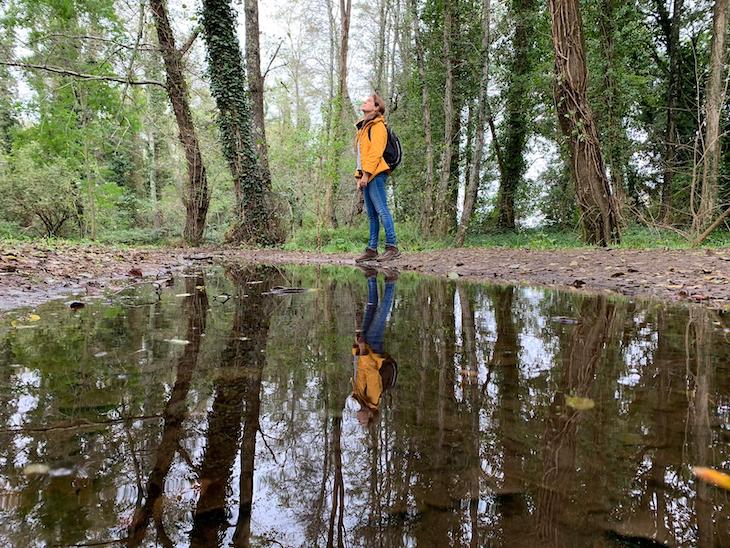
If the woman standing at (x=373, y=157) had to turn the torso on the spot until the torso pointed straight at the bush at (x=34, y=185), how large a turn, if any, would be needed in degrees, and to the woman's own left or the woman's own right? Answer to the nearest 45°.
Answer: approximately 45° to the woman's own right

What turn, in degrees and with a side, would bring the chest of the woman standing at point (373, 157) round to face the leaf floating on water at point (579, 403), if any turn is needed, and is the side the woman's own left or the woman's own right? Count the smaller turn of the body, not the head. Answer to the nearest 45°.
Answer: approximately 90° to the woman's own left

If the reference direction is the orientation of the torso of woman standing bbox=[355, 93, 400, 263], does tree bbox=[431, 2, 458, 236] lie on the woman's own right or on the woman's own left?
on the woman's own right

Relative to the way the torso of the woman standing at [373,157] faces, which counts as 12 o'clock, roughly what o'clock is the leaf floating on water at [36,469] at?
The leaf floating on water is roughly at 9 o'clock from the woman standing.

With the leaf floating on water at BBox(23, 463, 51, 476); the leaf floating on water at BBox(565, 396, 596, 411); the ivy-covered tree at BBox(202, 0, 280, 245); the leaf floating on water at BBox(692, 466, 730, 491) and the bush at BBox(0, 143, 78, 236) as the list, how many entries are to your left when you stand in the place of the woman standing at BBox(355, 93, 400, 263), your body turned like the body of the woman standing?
3

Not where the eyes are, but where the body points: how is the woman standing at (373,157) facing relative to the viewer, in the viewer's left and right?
facing to the left of the viewer

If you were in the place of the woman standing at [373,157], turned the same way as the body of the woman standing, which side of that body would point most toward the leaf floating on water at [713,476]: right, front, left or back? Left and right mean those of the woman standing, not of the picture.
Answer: left

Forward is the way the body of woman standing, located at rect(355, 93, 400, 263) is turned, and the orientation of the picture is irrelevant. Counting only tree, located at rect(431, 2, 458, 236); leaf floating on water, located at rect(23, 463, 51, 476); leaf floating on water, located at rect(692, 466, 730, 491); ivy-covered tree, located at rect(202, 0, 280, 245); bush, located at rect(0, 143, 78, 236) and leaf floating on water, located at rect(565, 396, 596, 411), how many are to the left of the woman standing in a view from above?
3

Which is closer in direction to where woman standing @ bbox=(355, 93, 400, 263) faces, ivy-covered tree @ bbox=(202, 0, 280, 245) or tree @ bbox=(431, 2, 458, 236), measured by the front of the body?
the ivy-covered tree

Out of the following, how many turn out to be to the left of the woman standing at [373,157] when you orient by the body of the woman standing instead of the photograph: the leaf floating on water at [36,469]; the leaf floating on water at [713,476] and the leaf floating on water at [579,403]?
3

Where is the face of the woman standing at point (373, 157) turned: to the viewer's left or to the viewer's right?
to the viewer's left

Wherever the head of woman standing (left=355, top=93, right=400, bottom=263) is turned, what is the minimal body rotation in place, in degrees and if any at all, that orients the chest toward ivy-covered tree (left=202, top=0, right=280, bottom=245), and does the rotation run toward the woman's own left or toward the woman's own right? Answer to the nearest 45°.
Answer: approximately 45° to the woman's own right
